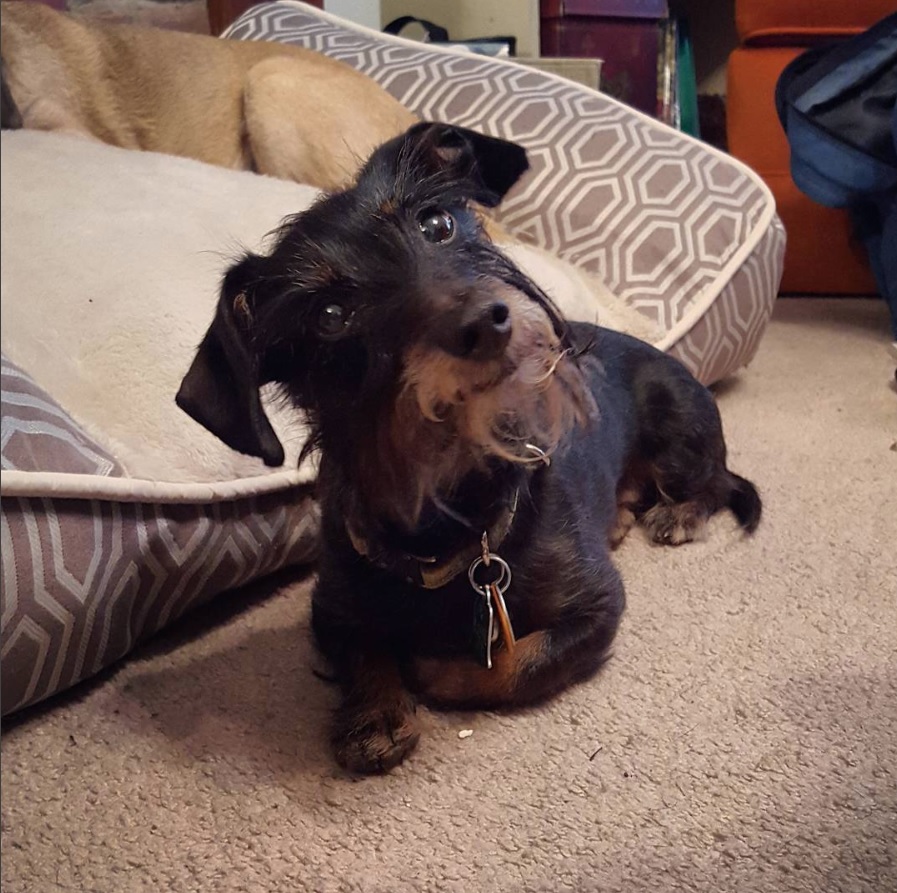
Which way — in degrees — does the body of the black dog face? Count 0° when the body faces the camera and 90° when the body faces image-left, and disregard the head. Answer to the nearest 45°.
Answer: approximately 45°

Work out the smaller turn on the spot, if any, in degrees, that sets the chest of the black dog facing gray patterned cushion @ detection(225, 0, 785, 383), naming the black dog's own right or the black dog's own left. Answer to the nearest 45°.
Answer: approximately 135° to the black dog's own right

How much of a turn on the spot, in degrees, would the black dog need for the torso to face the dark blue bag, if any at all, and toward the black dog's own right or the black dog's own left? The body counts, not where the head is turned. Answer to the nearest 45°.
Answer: approximately 180°

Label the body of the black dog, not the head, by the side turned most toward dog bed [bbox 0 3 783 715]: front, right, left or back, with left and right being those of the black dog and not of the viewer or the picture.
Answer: right

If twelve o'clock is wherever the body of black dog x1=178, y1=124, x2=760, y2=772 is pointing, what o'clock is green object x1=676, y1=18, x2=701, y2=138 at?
The green object is roughly at 5 o'clock from the black dog.
